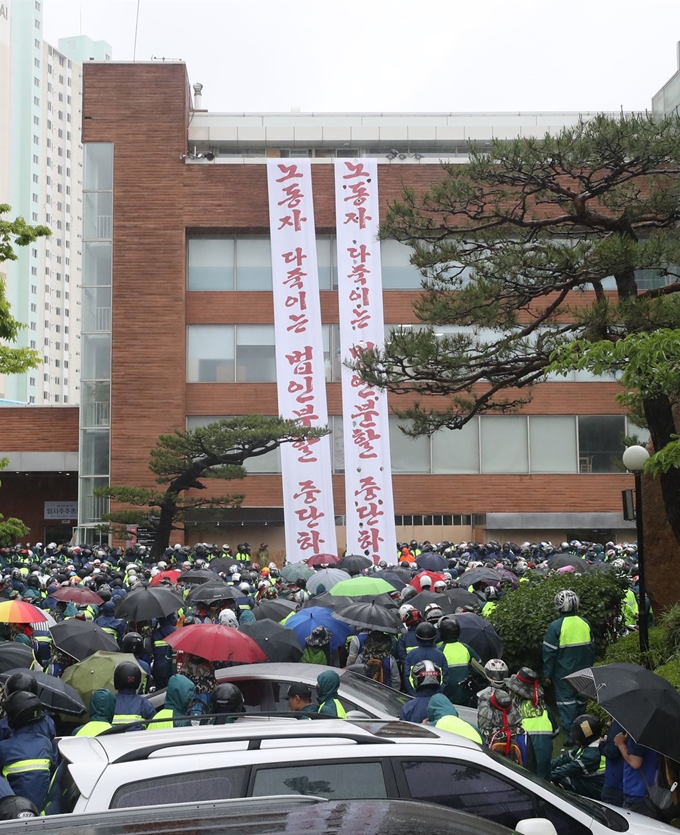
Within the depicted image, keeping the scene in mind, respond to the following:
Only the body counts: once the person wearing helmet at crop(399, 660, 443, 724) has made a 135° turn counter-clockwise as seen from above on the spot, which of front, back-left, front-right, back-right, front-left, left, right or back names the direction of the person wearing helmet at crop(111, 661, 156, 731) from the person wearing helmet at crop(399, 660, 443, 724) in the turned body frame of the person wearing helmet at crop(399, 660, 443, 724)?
front-right

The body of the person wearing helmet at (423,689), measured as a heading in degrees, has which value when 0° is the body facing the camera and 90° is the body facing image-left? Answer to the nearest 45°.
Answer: approximately 180°

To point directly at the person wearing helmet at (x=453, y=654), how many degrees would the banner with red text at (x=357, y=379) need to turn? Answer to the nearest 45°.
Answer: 0° — it already faces them

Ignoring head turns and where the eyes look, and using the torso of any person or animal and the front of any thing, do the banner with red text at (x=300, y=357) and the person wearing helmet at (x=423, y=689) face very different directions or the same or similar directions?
very different directions

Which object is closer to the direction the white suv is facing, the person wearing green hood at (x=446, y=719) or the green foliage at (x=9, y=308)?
the person wearing green hood

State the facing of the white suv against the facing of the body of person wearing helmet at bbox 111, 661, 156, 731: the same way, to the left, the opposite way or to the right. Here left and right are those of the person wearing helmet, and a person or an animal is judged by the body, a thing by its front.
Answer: to the right

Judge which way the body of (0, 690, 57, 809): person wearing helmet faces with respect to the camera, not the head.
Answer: away from the camera

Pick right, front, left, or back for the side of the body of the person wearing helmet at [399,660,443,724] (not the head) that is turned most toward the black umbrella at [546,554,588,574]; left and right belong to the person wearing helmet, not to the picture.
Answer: front

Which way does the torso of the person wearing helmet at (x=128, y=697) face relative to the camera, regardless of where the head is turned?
away from the camera

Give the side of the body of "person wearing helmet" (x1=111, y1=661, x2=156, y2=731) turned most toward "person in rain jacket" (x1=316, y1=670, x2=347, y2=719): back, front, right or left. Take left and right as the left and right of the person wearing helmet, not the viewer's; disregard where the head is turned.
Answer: right

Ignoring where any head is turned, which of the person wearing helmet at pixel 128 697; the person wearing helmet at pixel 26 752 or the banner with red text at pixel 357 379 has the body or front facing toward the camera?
the banner with red text

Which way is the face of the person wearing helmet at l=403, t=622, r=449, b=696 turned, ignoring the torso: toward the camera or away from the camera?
away from the camera

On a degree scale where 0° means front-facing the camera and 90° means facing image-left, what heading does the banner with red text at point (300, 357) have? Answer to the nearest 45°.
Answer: approximately 0°

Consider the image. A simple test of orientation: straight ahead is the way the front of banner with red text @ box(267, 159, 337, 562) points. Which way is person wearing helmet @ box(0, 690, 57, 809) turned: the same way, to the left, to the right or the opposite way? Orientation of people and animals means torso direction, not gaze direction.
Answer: the opposite way

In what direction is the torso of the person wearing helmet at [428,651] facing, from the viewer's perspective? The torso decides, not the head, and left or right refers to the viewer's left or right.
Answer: facing away from the viewer

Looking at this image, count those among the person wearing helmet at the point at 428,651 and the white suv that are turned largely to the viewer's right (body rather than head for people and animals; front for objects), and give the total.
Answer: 1

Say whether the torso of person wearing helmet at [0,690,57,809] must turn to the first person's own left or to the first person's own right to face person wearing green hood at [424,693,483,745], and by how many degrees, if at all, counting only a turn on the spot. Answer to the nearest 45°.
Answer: approximately 90° to the first person's own right

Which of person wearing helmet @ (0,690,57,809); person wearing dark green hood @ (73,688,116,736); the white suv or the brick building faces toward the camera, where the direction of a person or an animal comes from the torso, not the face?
the brick building
